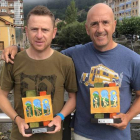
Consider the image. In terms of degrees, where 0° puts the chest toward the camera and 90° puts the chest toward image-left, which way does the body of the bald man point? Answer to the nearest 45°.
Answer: approximately 0°

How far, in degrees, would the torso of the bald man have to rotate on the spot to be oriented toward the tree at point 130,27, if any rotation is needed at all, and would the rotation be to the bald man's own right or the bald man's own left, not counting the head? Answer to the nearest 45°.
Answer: approximately 180°

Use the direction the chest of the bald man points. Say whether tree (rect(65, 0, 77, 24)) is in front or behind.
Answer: behind
